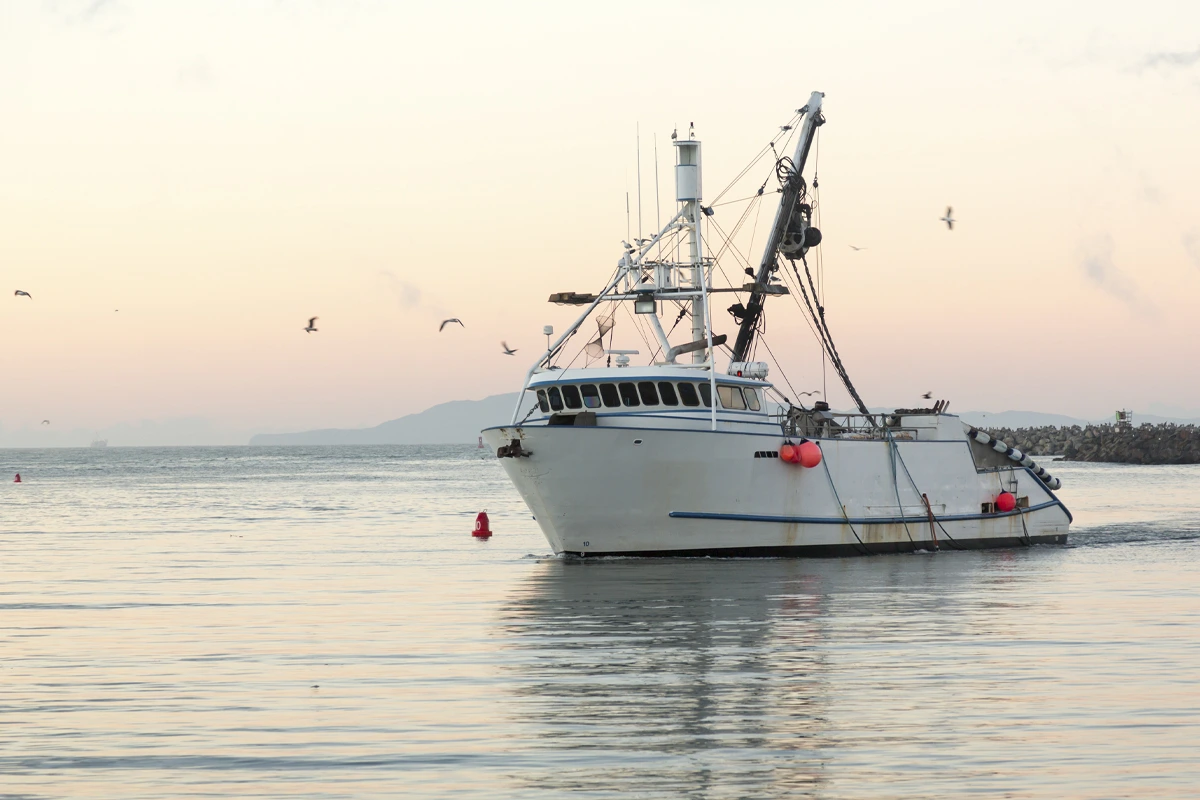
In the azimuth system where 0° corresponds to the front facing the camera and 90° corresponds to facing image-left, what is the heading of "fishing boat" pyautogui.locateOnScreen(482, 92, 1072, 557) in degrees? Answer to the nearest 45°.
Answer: approximately 45°
